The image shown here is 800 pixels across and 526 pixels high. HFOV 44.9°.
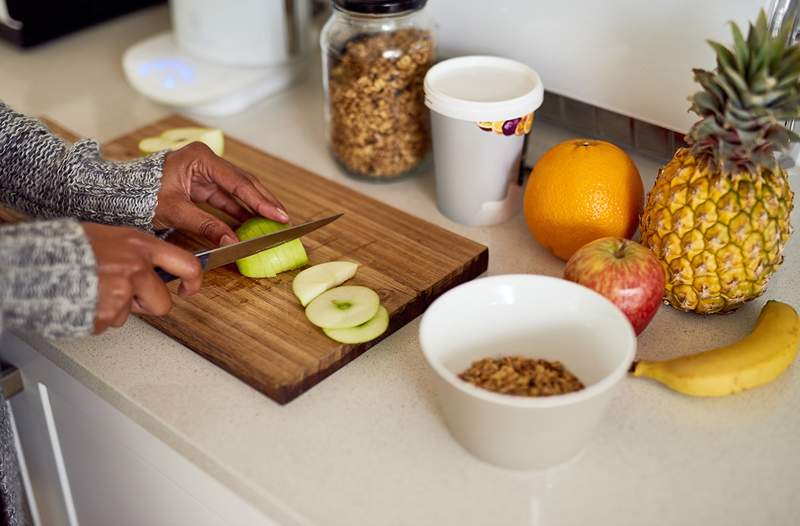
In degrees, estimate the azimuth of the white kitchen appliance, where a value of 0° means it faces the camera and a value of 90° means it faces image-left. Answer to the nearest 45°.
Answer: approximately 45°

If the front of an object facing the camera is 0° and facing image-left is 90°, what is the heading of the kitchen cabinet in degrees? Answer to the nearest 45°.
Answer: approximately 45°

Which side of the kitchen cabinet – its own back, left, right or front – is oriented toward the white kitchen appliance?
back

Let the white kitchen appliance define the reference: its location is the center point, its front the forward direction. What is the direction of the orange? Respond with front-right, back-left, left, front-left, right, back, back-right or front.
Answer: left

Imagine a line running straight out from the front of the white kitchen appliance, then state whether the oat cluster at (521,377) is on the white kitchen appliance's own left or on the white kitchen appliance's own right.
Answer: on the white kitchen appliance's own left

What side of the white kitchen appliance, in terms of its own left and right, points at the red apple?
left

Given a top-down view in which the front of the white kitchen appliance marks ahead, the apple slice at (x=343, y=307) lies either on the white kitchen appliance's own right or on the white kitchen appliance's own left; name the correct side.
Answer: on the white kitchen appliance's own left

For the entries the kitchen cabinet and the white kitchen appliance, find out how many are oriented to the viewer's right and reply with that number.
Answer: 0

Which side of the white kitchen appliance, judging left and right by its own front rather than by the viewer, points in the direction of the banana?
left

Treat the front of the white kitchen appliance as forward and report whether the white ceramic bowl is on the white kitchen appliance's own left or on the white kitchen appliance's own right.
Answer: on the white kitchen appliance's own left

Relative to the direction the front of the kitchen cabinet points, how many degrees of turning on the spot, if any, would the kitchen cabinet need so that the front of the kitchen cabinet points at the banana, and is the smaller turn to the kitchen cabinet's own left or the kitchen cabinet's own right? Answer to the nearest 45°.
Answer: approximately 90° to the kitchen cabinet's own left
